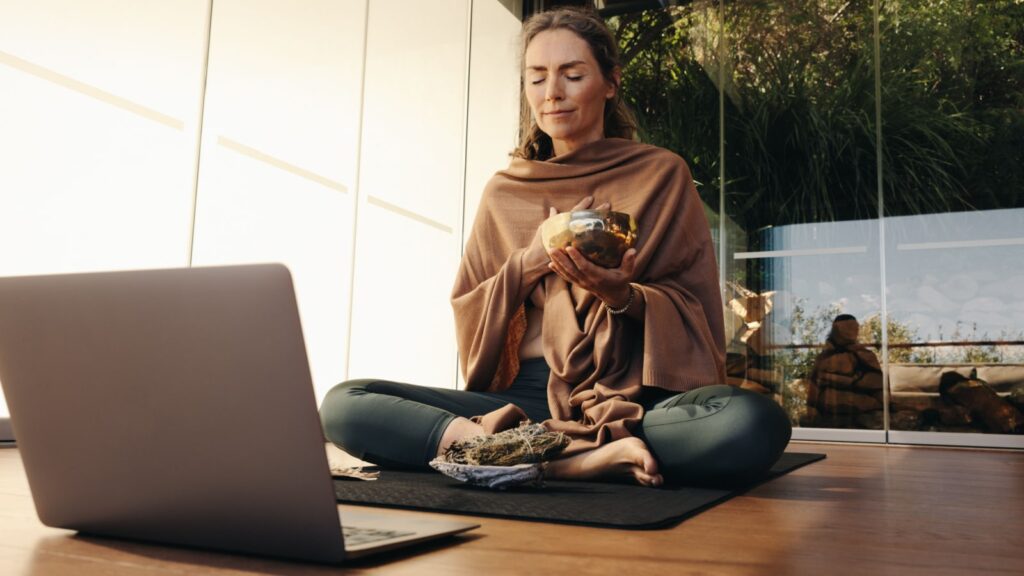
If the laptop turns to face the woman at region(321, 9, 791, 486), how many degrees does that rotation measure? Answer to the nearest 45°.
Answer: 0° — it already faces them

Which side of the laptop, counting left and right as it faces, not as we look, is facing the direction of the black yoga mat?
front

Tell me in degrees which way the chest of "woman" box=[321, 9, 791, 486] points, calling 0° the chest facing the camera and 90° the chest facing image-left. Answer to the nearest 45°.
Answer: approximately 0°

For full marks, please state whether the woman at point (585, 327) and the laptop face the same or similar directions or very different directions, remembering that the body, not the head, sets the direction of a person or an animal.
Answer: very different directions

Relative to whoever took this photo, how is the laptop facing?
facing away from the viewer and to the right of the viewer

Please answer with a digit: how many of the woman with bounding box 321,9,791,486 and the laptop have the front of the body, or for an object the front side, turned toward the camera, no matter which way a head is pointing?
1
